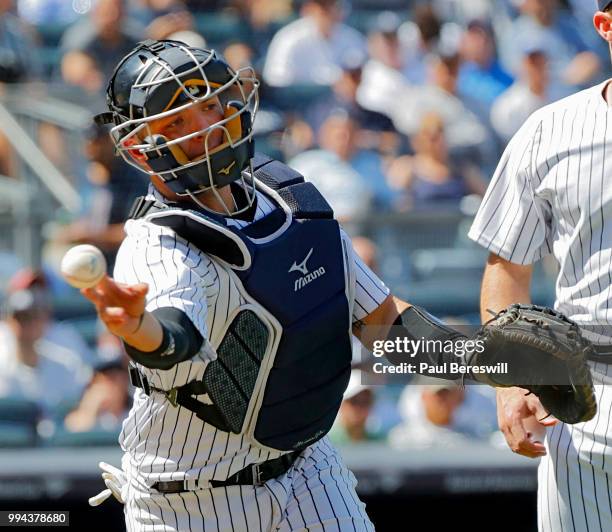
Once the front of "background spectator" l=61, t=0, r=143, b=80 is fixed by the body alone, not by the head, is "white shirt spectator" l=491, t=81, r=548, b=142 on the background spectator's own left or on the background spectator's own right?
on the background spectator's own left

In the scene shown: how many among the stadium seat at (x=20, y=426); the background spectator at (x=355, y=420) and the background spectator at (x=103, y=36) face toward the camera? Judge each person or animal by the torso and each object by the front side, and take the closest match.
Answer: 3

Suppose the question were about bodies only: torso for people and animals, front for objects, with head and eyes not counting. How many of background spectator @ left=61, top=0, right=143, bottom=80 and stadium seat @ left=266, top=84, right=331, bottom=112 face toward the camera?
2

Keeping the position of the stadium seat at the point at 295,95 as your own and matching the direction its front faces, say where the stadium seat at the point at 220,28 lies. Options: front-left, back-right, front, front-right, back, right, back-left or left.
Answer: back-right

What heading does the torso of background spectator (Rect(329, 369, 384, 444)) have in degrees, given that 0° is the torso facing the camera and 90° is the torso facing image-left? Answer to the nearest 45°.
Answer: approximately 0°

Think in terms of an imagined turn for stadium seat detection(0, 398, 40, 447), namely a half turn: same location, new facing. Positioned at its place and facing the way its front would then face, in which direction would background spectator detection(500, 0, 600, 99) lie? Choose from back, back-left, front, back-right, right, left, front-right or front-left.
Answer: right

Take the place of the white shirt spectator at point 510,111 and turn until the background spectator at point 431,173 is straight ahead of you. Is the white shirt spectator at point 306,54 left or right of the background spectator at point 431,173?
right

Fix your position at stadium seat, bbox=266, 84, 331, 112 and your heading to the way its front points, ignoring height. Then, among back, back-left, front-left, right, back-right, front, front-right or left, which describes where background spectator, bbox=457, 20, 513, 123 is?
left
